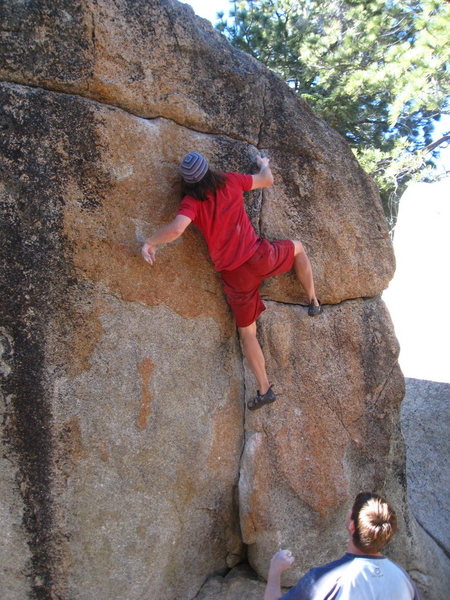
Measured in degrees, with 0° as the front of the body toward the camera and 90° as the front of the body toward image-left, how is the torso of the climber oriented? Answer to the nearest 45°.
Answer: approximately 180°

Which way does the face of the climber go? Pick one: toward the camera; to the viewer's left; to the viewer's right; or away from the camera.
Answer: away from the camera
